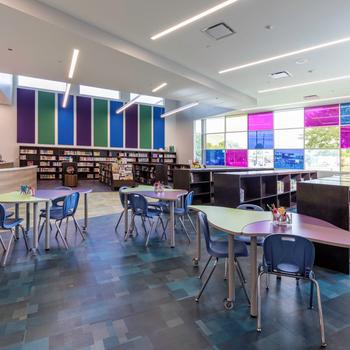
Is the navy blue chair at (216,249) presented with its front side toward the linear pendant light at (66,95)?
no

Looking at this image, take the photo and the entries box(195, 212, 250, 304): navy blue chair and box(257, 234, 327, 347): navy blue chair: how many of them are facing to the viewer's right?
1

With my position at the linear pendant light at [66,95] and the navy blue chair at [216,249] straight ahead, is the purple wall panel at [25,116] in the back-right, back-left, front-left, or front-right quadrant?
back-right

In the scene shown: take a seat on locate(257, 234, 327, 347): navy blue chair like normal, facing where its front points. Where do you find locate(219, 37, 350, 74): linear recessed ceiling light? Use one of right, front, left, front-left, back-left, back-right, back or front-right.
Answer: front

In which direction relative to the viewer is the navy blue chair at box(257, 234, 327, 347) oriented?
away from the camera

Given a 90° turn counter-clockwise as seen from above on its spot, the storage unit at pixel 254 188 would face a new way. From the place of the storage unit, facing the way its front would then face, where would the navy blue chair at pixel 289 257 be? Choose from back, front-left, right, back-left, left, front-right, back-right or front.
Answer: back-right

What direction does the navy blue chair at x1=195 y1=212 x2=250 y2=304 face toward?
to the viewer's right

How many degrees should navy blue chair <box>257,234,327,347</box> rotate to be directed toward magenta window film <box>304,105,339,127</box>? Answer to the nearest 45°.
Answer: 0° — it already faces it

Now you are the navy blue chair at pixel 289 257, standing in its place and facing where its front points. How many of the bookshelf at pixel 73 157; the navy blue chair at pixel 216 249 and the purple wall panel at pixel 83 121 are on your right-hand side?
0

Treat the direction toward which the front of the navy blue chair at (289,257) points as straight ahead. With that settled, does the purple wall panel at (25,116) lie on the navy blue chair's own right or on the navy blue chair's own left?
on the navy blue chair's own left

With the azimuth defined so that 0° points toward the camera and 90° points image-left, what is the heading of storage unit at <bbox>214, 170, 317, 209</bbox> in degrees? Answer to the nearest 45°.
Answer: approximately 315°

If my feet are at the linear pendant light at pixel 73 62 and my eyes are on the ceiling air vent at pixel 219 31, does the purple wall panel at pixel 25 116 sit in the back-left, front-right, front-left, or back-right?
back-left

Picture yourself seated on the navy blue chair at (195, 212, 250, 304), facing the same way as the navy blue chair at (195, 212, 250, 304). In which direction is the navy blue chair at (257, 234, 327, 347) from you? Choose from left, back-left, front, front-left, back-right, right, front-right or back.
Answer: front-right

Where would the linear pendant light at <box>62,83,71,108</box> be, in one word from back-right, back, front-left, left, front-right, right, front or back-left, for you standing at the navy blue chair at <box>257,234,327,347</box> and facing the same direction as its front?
front-left
